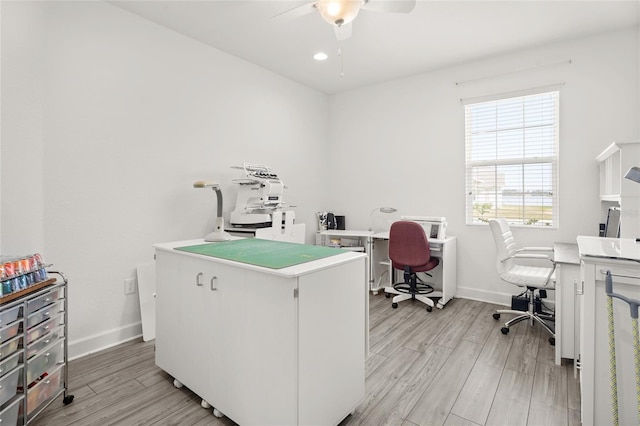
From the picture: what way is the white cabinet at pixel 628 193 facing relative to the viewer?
to the viewer's left

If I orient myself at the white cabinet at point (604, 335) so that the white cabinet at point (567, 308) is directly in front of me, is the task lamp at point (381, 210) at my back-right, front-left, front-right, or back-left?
front-left

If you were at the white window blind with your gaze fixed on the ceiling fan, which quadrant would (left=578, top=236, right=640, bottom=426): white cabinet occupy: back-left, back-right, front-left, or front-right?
front-left

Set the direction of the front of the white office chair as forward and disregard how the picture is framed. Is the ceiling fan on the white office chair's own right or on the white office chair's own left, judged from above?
on the white office chair's own right

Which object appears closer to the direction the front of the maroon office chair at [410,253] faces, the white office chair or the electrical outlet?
the white office chair

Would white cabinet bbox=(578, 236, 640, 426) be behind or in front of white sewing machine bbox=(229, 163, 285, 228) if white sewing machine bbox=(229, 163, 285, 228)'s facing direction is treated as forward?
in front

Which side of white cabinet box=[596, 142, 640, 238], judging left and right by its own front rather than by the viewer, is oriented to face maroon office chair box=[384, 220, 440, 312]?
front

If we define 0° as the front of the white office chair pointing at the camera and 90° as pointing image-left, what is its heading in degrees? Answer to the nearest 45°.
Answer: approximately 270°

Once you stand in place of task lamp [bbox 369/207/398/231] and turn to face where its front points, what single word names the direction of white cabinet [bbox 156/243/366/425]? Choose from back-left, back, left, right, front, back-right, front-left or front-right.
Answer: right

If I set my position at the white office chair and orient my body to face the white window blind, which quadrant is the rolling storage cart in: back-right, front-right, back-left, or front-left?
back-left
